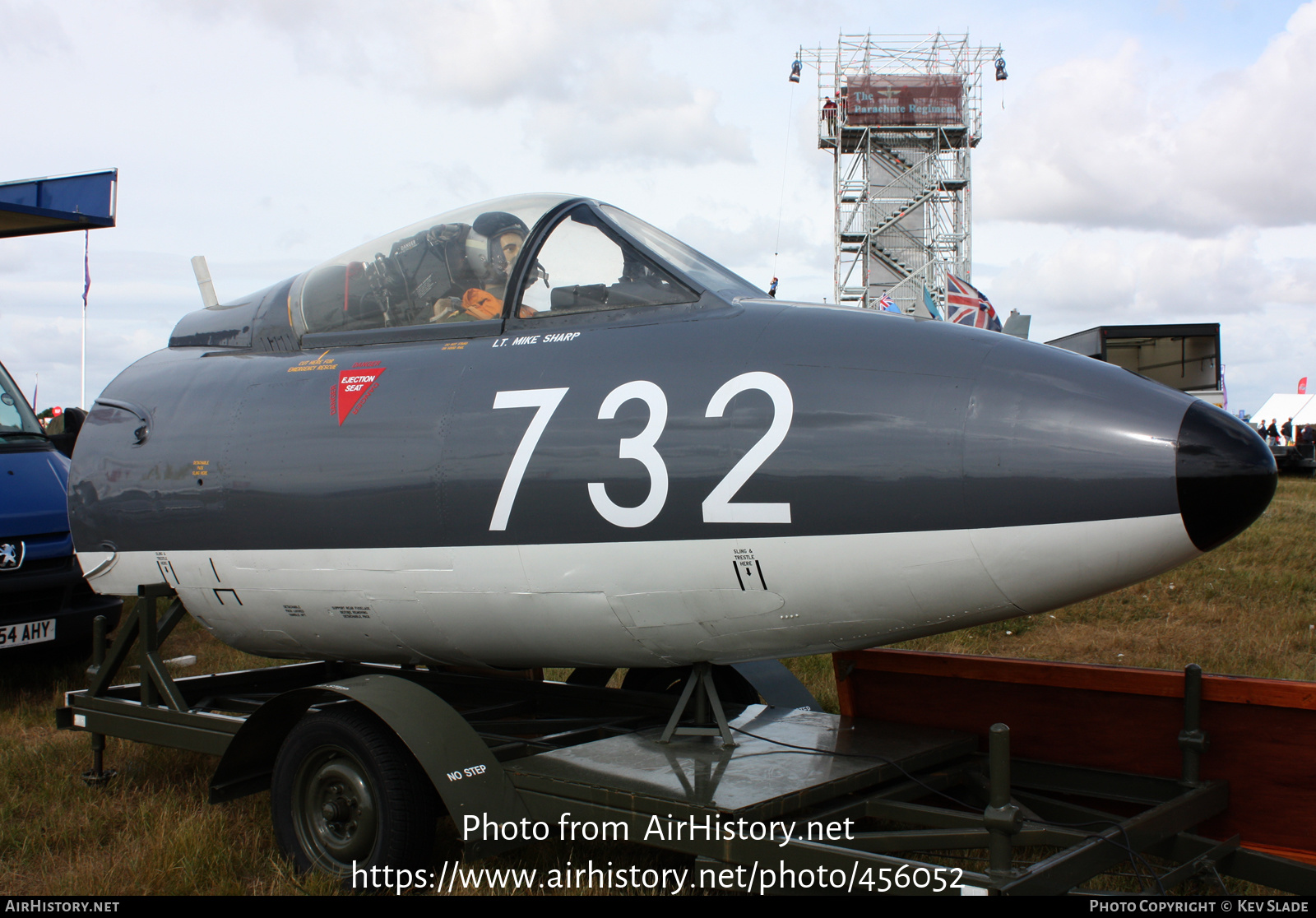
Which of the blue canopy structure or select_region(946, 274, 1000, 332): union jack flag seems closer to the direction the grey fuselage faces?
the union jack flag

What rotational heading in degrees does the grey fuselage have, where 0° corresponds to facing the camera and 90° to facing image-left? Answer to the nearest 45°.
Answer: approximately 270°

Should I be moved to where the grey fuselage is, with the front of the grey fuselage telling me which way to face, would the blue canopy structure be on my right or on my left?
on my left

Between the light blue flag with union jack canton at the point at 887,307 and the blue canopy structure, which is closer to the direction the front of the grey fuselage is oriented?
the light blue flag with union jack canton

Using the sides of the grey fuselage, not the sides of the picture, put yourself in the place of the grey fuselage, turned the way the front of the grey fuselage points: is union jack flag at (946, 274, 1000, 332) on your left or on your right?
on your left
